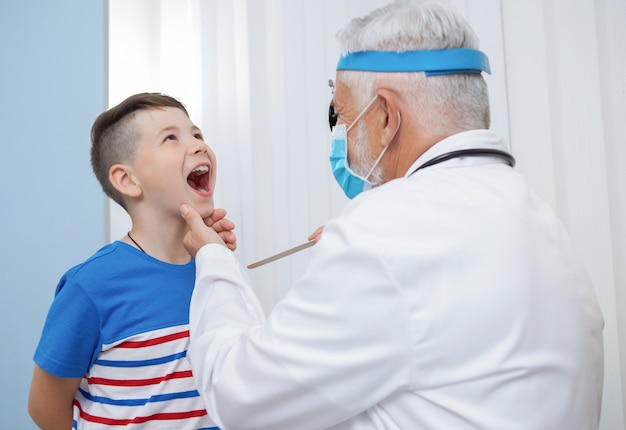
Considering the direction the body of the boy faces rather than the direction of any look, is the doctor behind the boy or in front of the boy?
in front

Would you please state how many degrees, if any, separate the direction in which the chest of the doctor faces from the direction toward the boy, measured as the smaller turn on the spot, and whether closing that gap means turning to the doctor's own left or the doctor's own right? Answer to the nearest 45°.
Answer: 0° — they already face them

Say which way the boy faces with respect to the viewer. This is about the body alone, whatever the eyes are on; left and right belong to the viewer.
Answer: facing the viewer and to the right of the viewer

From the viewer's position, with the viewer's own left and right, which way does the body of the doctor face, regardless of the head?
facing away from the viewer and to the left of the viewer
